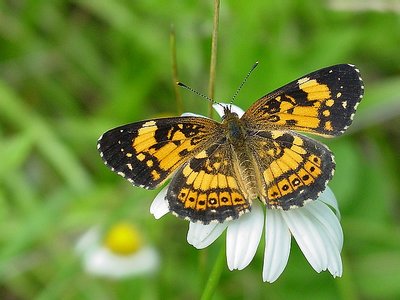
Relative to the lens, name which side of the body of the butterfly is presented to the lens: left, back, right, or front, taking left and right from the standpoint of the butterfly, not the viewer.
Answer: back
